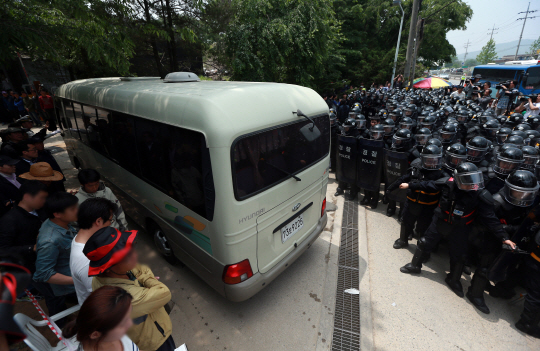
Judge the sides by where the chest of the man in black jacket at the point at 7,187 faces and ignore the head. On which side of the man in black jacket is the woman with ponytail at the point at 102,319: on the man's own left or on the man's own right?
on the man's own right

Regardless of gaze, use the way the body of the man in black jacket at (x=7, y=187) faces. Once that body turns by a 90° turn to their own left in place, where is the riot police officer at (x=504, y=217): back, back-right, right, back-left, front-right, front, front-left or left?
back-right

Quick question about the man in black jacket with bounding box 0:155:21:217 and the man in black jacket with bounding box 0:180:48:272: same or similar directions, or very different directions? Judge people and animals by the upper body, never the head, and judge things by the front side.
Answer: same or similar directions

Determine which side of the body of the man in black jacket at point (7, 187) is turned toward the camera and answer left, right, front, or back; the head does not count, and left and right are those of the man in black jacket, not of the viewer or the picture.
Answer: right

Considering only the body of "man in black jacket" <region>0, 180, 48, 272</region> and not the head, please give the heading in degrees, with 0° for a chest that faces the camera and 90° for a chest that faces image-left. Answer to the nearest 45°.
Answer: approximately 270°

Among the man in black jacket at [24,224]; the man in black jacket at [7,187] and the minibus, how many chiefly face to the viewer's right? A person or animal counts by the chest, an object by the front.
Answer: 2

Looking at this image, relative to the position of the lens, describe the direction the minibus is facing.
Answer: facing away from the viewer and to the left of the viewer

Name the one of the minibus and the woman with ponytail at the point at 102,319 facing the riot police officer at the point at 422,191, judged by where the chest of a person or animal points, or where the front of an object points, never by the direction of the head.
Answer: the woman with ponytail

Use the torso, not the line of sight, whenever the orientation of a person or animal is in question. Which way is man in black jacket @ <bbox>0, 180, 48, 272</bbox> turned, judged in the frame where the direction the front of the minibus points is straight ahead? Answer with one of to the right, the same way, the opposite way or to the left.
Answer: to the right

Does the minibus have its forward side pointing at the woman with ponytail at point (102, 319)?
no

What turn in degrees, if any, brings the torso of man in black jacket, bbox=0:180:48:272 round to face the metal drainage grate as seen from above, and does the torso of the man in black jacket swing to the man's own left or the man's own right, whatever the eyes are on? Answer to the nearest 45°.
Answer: approximately 45° to the man's own right

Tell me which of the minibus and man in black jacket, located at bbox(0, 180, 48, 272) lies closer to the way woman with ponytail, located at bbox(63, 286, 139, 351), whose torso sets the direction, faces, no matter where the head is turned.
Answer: the minibus

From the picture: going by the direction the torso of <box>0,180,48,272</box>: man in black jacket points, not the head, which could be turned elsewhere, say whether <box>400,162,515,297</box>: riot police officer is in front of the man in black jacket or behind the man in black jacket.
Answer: in front

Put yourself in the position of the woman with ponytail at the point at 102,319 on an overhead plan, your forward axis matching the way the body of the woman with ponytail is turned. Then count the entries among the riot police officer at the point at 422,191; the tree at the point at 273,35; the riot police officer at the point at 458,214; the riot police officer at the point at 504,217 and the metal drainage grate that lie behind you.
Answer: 0

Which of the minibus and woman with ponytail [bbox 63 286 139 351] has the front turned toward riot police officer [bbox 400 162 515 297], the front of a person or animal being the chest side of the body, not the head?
the woman with ponytail
